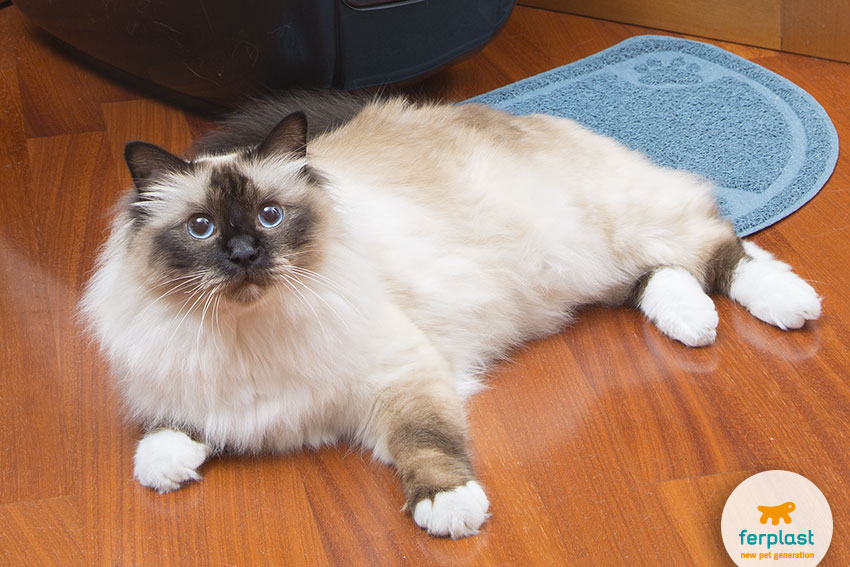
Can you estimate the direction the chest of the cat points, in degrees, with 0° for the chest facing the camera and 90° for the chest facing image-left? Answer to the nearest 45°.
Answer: approximately 45°
